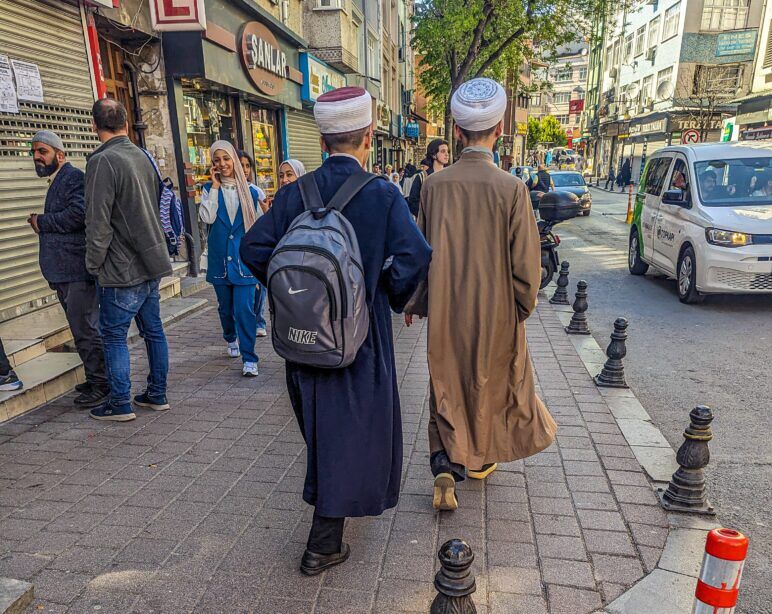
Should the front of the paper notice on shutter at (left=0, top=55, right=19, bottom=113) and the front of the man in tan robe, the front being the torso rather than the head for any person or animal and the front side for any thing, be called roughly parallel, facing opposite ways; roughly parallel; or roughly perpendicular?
roughly perpendicular

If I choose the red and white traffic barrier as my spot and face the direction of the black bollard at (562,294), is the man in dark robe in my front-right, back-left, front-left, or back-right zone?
front-left

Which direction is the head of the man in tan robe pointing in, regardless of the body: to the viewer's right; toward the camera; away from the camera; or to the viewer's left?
away from the camera

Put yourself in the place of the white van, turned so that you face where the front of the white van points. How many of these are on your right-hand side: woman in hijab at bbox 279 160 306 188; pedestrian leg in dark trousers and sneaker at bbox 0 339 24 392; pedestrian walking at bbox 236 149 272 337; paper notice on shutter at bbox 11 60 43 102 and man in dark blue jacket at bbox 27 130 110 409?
5

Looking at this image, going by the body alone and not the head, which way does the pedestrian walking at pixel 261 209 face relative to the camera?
toward the camera

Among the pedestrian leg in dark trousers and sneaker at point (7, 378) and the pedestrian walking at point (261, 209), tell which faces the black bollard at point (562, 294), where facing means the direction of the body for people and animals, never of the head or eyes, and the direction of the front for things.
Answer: the pedestrian leg in dark trousers and sneaker at point (7, 378)

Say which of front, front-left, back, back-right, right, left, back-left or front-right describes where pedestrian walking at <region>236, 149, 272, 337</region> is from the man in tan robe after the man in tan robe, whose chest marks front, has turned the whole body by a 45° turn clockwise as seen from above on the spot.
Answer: left

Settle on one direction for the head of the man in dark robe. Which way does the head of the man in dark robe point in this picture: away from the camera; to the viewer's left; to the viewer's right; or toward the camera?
away from the camera

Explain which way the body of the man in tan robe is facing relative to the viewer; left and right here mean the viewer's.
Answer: facing away from the viewer

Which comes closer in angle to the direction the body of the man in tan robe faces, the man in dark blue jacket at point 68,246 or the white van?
the white van

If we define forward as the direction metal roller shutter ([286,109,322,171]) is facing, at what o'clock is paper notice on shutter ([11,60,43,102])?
The paper notice on shutter is roughly at 2 o'clock from the metal roller shutter.

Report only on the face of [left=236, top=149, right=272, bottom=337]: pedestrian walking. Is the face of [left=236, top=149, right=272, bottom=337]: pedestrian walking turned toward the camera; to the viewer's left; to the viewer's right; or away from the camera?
toward the camera

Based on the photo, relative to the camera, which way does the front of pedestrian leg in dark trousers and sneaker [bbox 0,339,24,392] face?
to the viewer's right
